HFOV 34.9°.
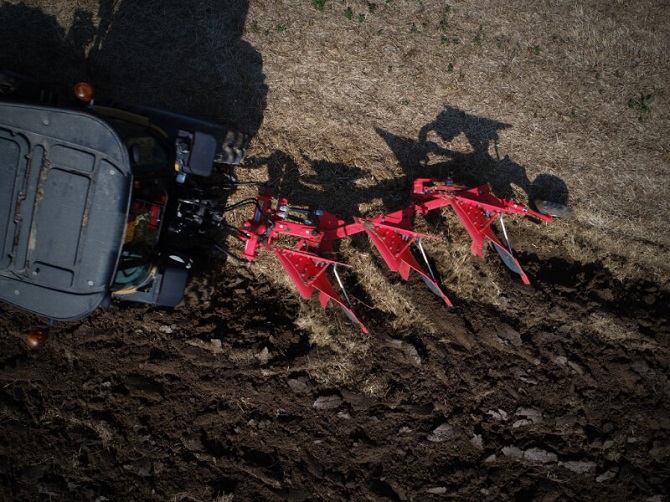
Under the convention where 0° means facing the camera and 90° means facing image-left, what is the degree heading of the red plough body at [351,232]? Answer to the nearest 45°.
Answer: approximately 90°
